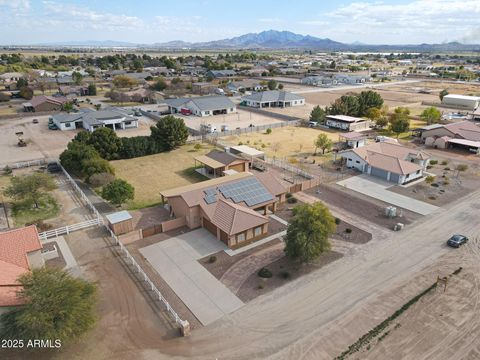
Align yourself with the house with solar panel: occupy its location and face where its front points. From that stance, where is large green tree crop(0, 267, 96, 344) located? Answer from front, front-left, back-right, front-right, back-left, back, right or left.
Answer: right

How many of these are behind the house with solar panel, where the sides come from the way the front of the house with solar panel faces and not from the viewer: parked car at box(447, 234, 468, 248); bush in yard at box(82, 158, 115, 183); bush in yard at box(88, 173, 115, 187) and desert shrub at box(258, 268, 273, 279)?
2

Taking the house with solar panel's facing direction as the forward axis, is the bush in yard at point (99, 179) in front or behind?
behind

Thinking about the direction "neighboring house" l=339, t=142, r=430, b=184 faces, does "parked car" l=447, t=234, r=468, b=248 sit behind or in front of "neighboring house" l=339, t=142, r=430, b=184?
in front

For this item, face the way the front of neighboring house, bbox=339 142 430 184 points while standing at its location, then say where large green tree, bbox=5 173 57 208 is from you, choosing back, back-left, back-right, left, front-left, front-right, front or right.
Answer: right

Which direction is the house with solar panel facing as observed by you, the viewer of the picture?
facing the viewer and to the right of the viewer

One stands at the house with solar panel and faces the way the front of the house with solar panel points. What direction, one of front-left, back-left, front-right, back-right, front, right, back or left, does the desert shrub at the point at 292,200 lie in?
left

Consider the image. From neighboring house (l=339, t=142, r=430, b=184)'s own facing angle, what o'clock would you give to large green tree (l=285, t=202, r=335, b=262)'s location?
The large green tree is roughly at 2 o'clock from the neighboring house.
